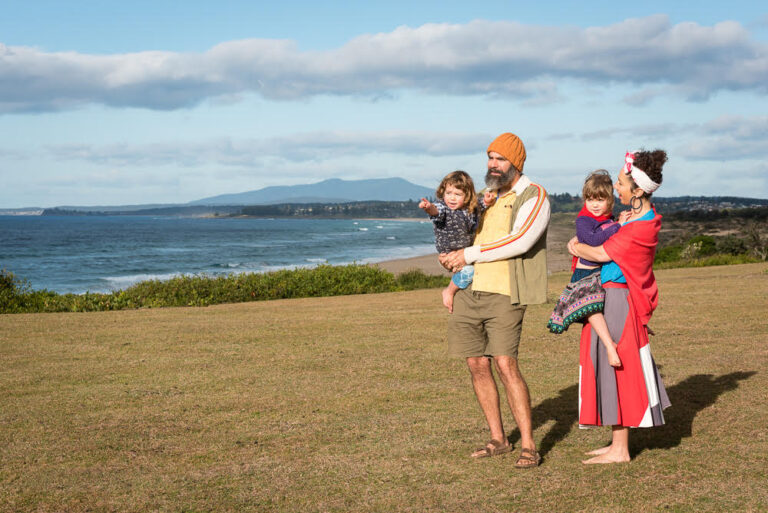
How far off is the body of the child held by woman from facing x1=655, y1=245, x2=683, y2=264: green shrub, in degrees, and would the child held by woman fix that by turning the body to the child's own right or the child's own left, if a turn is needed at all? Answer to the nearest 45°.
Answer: approximately 135° to the child's own left

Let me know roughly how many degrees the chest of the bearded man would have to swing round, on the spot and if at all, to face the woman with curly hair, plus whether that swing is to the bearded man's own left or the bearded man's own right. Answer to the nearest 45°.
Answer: approximately 135° to the bearded man's own left

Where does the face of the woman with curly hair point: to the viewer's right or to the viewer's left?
to the viewer's left

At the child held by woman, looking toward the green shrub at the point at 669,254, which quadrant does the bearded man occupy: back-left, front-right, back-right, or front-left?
back-left
